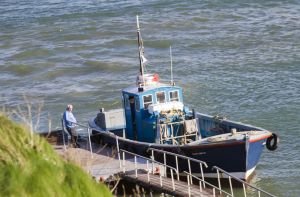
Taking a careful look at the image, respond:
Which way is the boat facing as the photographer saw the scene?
facing the viewer and to the right of the viewer

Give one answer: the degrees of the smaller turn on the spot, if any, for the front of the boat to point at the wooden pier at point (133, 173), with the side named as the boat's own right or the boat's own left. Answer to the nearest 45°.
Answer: approximately 90° to the boat's own right
